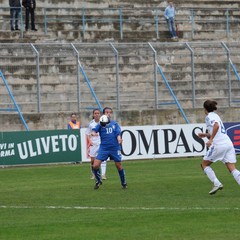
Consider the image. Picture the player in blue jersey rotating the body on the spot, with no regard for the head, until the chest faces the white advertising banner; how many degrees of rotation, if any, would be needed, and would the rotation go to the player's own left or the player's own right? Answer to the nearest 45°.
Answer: approximately 180°

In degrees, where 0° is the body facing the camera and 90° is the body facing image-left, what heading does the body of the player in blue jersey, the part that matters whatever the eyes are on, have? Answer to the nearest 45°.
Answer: approximately 0°

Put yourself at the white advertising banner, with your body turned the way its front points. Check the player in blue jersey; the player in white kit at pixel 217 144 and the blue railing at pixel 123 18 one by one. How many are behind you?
1

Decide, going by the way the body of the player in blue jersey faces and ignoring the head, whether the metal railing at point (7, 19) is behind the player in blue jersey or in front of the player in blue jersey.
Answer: behind
